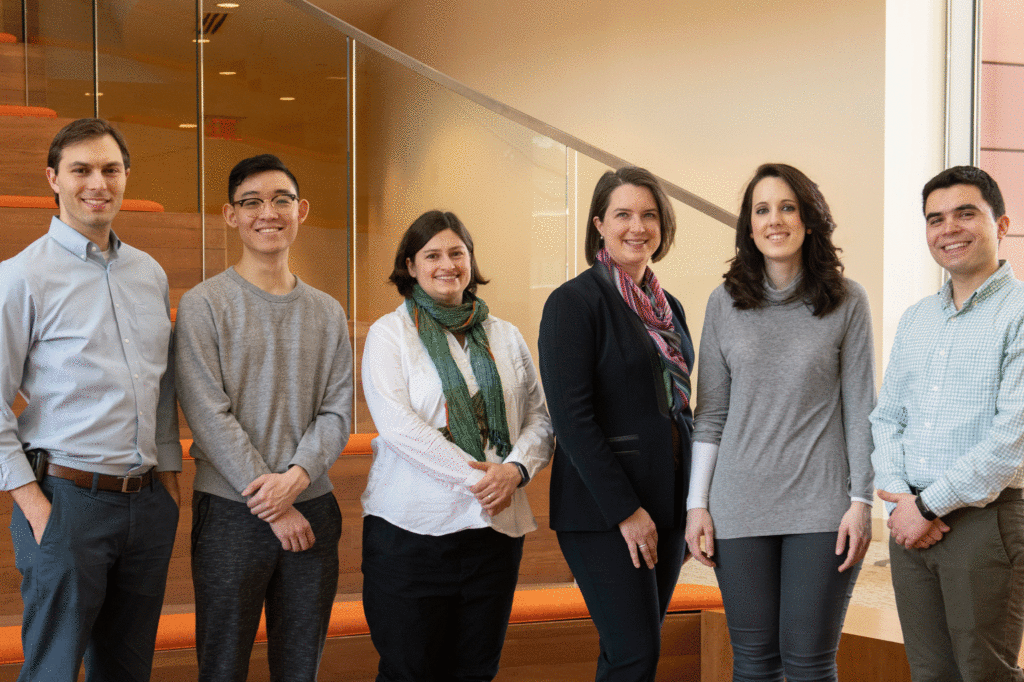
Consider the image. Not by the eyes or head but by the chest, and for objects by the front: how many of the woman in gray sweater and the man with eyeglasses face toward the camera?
2

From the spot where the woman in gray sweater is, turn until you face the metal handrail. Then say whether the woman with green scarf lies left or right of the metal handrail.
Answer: left

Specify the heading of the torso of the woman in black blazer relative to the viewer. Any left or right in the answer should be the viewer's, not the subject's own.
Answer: facing the viewer and to the right of the viewer

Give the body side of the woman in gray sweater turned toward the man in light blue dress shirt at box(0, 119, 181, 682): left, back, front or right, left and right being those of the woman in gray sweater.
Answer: right

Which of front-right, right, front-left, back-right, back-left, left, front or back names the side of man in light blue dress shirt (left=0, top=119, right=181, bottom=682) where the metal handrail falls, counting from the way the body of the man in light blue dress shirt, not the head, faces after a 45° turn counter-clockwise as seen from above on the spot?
front-left

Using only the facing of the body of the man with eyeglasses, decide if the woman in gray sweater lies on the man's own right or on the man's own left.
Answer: on the man's own left

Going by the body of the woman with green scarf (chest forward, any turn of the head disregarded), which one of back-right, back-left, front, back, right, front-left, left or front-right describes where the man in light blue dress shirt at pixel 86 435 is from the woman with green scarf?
back-right

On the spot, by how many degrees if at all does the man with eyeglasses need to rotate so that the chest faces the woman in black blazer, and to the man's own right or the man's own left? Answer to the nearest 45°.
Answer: approximately 90° to the man's own left
